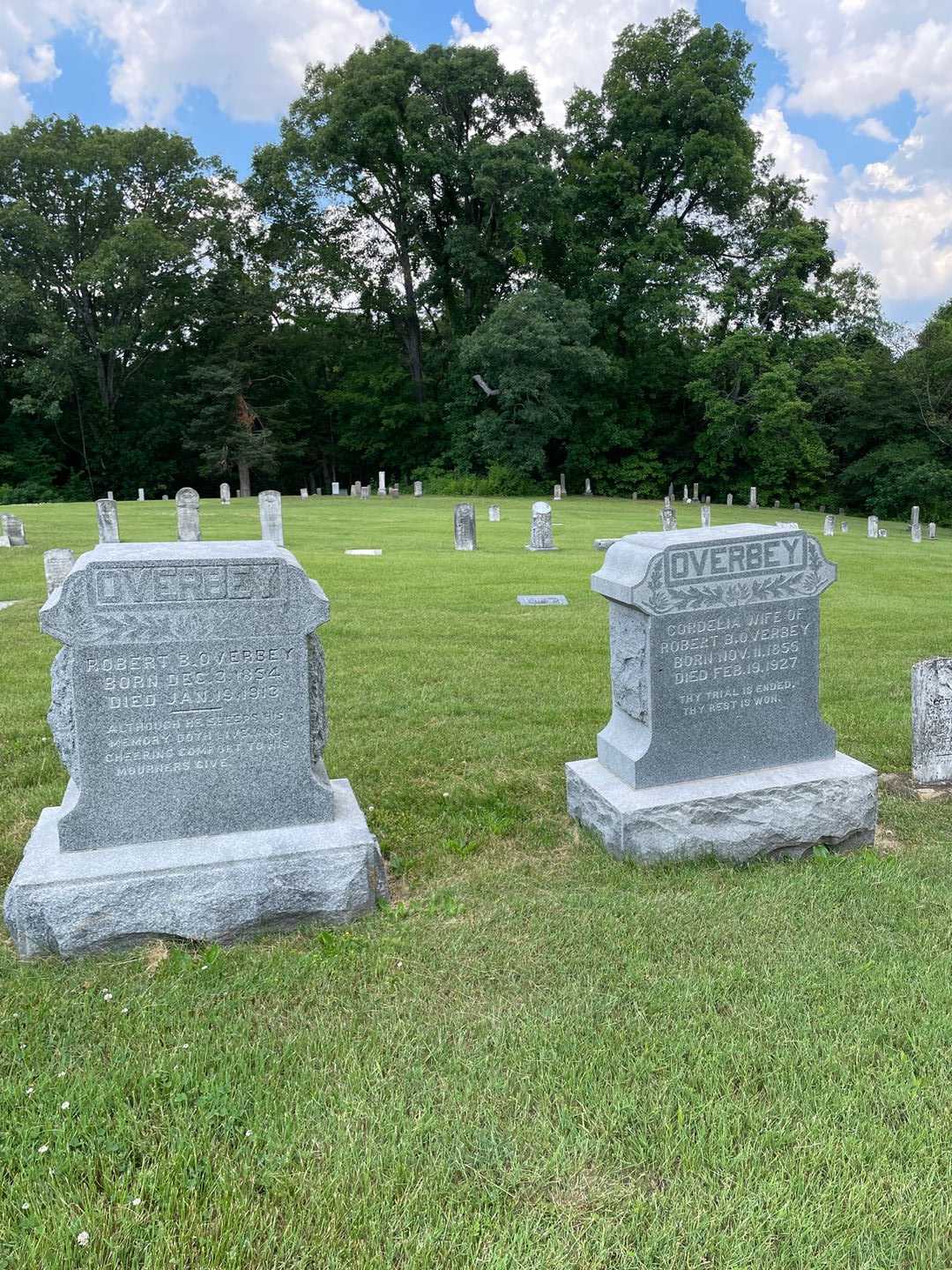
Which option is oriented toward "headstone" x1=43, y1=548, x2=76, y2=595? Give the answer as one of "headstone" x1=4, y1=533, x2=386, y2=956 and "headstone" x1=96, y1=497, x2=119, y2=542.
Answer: "headstone" x1=96, y1=497, x2=119, y2=542

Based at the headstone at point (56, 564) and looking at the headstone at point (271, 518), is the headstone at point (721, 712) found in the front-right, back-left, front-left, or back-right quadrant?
back-right

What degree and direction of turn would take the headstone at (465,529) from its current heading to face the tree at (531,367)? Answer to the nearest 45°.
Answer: approximately 180°

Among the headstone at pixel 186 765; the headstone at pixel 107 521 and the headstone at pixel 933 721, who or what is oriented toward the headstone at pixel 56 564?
the headstone at pixel 107 521

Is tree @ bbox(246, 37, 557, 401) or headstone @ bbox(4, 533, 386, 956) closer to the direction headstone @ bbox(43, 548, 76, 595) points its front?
the headstone

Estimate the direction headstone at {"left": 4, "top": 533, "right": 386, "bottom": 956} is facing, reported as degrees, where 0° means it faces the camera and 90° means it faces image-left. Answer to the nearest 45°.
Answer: approximately 0°

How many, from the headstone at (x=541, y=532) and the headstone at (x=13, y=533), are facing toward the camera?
2

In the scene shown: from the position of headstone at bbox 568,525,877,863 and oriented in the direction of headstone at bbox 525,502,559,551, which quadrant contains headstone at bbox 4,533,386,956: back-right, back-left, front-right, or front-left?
back-left

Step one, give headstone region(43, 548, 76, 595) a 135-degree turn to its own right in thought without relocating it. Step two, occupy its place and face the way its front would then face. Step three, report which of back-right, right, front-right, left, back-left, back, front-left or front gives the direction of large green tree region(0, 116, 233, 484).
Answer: front-right
